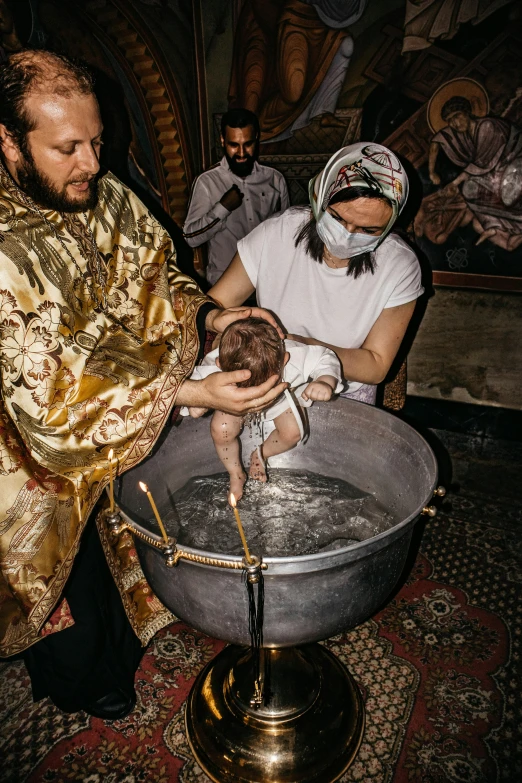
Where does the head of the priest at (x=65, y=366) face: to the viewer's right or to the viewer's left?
to the viewer's right

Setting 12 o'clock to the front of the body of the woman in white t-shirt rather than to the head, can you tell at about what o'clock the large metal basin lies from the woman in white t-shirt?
The large metal basin is roughly at 12 o'clock from the woman in white t-shirt.

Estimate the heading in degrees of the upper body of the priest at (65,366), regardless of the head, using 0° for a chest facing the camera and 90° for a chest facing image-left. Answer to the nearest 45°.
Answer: approximately 315°

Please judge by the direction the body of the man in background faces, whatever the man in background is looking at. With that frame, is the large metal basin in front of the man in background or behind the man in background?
in front

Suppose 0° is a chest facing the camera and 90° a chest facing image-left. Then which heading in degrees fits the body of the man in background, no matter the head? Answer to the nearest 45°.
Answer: approximately 0°

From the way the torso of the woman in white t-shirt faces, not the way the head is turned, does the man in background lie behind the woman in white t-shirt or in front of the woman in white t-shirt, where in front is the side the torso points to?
behind

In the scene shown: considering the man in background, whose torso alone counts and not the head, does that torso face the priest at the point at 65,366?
yes

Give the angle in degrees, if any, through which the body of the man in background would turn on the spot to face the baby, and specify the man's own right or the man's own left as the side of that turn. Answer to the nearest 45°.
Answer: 0° — they already face them
